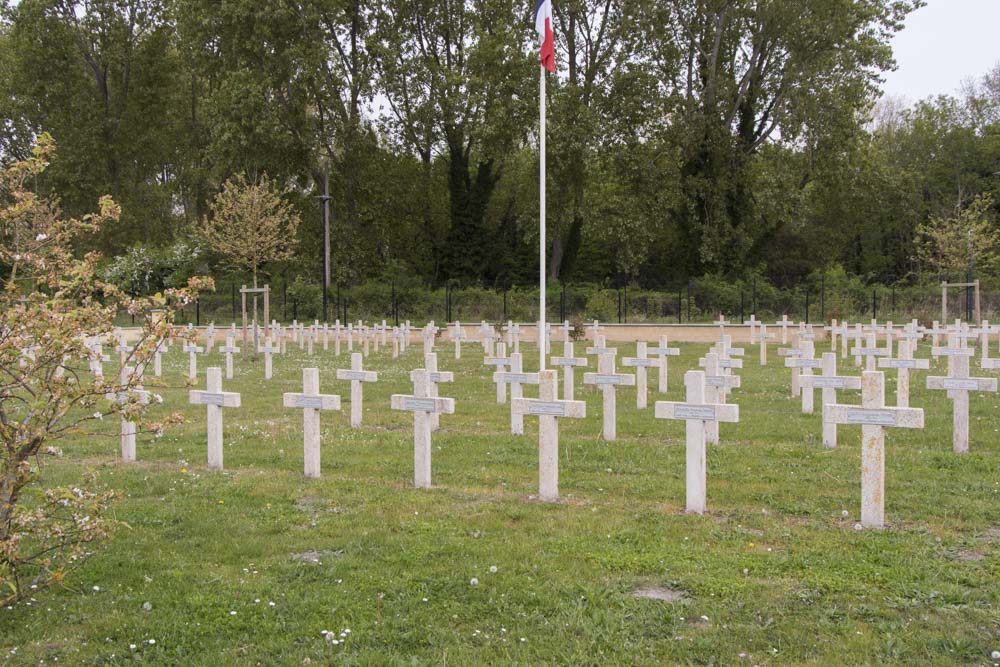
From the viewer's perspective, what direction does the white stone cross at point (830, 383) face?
toward the camera

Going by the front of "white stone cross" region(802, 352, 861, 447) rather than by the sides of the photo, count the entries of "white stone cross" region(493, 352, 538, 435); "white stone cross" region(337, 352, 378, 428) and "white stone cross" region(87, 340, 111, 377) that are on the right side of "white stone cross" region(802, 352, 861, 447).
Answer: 3

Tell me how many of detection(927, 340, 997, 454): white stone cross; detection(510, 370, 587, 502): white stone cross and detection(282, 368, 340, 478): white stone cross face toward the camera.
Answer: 3

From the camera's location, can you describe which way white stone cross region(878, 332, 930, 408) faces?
facing the viewer

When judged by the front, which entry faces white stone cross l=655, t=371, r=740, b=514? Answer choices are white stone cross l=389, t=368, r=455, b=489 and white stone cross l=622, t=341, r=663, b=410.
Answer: white stone cross l=622, t=341, r=663, b=410

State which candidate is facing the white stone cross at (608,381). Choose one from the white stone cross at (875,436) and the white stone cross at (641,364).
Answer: the white stone cross at (641,364)

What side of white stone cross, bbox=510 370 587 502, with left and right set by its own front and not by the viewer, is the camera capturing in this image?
front

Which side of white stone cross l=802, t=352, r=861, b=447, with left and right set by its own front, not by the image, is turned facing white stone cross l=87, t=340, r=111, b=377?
right

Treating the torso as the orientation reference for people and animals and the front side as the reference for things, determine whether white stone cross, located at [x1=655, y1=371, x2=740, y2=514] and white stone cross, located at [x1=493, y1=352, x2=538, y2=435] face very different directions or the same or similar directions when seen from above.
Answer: same or similar directions

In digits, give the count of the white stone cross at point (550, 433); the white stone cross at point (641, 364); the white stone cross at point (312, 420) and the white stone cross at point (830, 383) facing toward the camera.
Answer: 4

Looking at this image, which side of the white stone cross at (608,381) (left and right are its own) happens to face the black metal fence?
back

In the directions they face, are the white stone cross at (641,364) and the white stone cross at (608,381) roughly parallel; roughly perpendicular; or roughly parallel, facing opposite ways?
roughly parallel

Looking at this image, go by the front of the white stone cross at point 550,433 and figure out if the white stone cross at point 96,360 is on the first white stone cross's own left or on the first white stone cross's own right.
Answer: on the first white stone cross's own right

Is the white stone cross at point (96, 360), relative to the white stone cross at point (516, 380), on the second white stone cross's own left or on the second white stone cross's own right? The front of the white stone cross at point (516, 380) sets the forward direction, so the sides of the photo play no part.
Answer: on the second white stone cross's own right

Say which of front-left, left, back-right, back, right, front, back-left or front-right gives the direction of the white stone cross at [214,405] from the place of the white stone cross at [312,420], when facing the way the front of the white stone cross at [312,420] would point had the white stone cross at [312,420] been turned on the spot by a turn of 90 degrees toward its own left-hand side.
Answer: back-left
